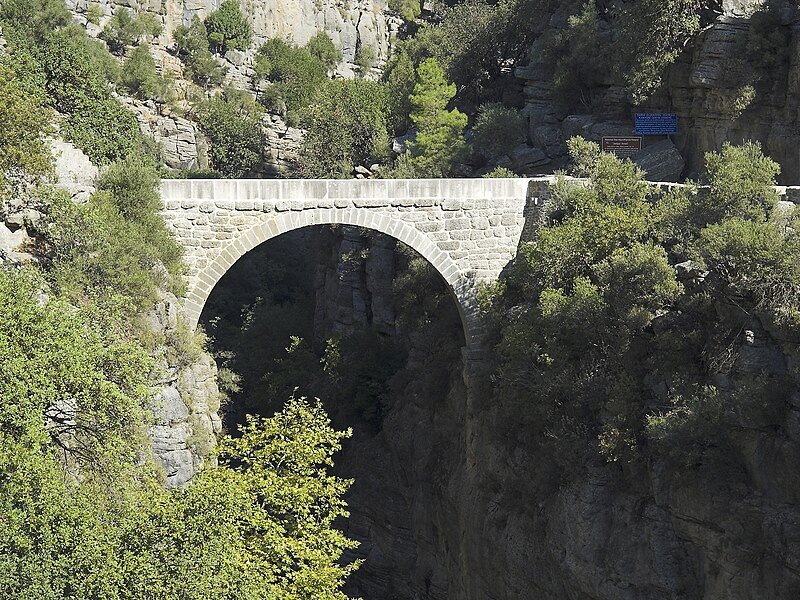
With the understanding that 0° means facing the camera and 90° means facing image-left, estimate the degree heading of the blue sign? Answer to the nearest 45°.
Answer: approximately 0°

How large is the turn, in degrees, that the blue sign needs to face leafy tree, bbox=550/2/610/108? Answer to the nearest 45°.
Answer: approximately 135° to its right

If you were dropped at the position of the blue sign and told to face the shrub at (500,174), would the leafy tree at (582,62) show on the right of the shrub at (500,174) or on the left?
right

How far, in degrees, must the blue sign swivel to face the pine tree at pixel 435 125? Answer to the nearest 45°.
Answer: approximately 135° to its right

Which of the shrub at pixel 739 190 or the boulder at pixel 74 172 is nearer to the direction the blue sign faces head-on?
the shrub

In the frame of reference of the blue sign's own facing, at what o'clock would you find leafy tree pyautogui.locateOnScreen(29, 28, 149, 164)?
The leafy tree is roughly at 3 o'clock from the blue sign.

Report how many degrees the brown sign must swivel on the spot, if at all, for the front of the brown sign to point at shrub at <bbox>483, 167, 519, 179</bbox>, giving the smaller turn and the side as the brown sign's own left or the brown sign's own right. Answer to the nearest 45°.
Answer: approximately 90° to the brown sign's own right

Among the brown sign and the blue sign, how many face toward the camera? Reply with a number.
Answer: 2
